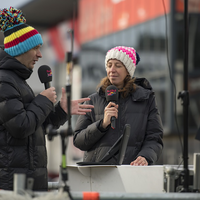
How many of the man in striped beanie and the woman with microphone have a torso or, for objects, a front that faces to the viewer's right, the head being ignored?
1

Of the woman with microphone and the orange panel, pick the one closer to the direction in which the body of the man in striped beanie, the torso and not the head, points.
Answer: the woman with microphone

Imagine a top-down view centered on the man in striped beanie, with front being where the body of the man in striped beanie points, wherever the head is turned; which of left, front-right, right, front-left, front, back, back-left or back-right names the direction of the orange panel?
left

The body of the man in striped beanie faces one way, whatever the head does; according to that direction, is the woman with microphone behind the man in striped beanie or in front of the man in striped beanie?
in front

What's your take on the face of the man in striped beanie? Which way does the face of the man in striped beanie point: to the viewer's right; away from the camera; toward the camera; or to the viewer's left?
to the viewer's right

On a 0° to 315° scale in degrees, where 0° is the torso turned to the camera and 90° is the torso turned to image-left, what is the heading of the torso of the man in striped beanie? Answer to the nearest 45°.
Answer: approximately 270°

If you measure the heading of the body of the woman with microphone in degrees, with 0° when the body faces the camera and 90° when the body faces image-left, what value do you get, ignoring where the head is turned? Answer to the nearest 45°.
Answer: approximately 45°

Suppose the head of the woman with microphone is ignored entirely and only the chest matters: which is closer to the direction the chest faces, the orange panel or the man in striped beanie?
the man in striped beanie

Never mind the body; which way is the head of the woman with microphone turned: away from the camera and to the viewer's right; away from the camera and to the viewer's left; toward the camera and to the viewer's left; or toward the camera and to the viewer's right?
toward the camera and to the viewer's left
